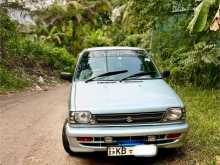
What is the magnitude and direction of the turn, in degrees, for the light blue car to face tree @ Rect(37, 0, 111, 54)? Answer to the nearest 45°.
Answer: approximately 180°

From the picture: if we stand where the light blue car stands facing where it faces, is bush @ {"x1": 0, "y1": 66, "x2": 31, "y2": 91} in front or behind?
behind

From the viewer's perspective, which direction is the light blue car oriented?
toward the camera

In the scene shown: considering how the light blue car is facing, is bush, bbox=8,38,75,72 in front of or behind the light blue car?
behind

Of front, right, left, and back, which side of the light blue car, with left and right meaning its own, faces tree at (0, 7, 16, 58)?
back
